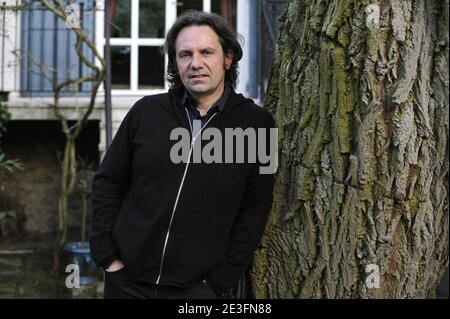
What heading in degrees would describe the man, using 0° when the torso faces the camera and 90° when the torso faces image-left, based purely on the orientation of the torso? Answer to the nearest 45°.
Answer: approximately 0°
